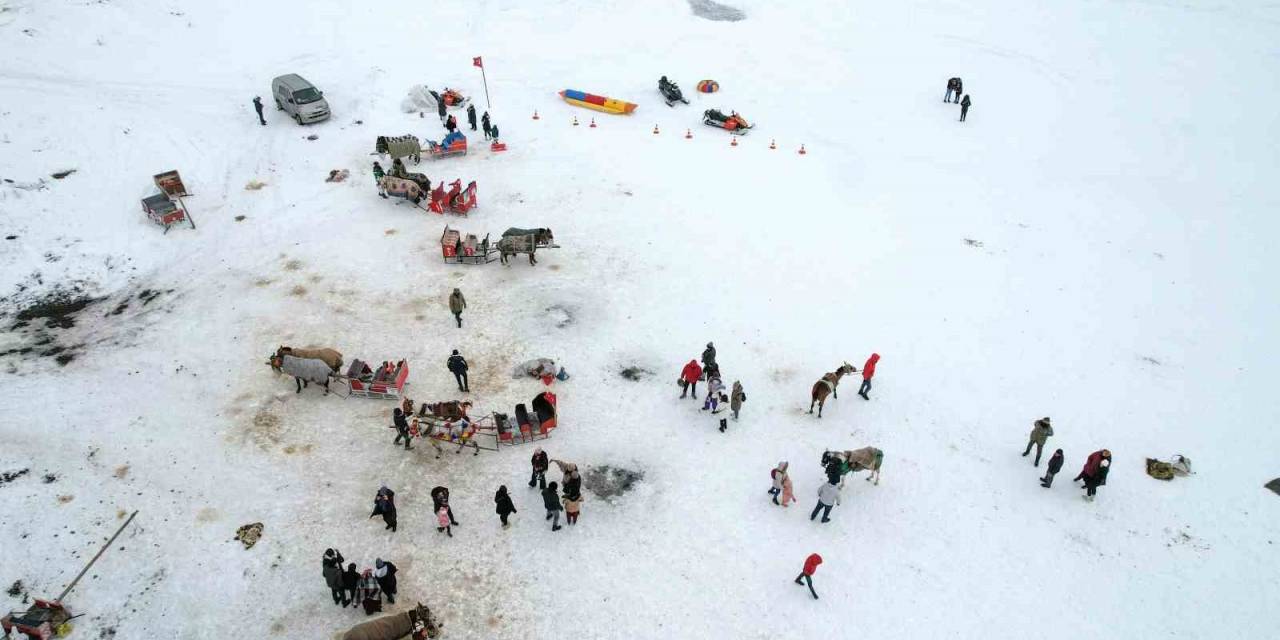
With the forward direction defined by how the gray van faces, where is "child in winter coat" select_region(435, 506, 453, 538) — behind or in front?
in front

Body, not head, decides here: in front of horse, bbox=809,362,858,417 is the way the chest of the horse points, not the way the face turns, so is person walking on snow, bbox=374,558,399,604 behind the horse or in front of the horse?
behind

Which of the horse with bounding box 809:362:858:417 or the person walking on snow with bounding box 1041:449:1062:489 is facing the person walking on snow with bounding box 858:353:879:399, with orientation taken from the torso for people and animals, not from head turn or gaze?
the horse

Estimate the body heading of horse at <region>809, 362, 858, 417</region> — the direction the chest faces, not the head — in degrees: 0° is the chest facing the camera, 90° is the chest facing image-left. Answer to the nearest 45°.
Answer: approximately 225°

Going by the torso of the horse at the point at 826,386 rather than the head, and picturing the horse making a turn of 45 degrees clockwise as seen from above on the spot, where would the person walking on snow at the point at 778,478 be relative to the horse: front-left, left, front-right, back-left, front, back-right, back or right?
right

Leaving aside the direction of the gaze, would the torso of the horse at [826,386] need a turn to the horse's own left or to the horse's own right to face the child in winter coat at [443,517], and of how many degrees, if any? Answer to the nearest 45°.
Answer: approximately 180°

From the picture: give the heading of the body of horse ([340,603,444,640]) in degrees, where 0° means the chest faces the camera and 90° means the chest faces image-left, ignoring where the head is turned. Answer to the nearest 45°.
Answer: approximately 270°

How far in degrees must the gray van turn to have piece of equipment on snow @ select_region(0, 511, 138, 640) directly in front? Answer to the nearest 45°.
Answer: approximately 45° to its right

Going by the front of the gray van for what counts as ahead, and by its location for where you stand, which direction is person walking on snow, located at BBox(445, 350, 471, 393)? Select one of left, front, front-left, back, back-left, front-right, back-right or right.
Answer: front-right

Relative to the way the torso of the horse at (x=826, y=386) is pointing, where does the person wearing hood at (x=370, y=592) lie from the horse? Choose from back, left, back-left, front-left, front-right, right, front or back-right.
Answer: back
